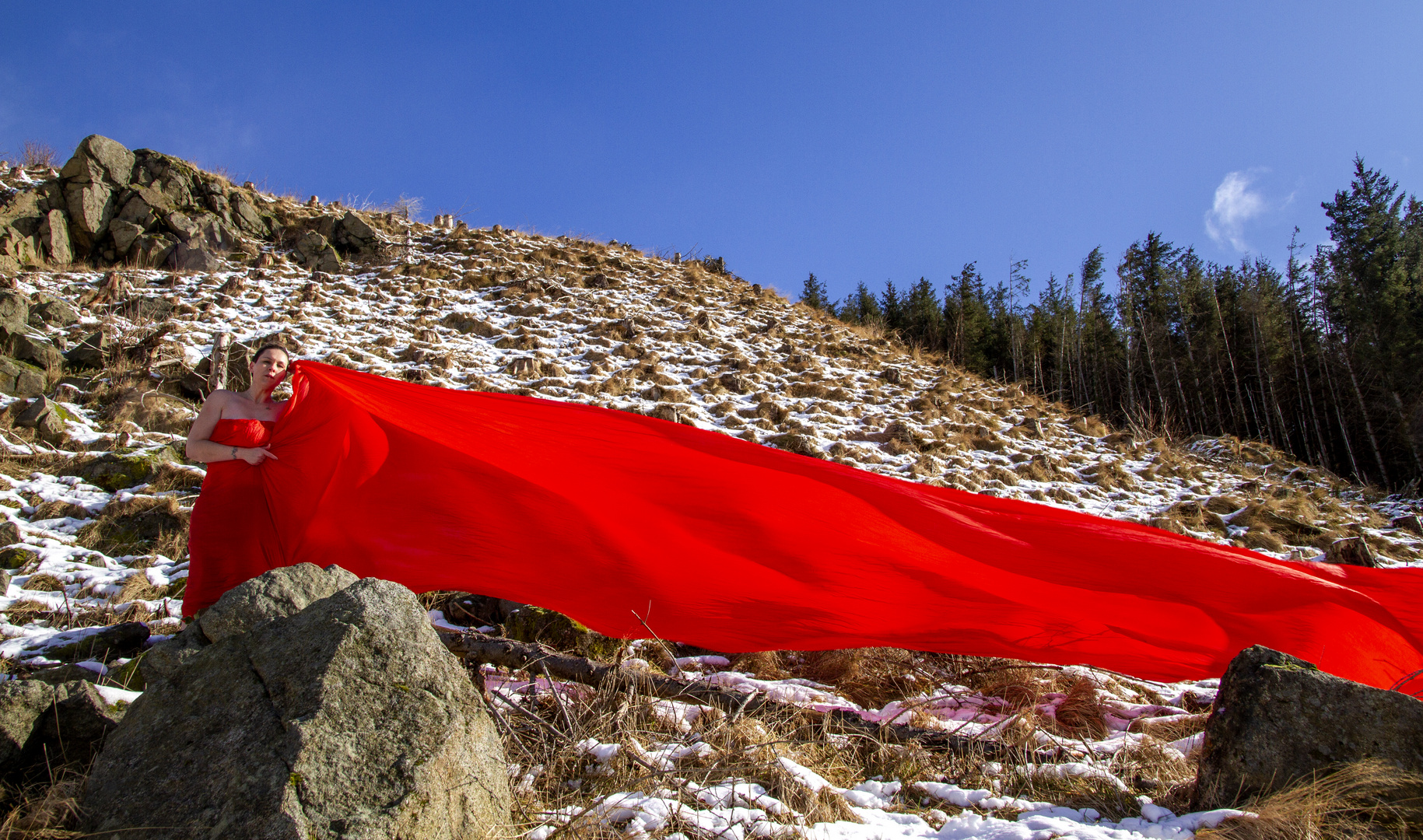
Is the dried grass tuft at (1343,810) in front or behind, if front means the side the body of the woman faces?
in front

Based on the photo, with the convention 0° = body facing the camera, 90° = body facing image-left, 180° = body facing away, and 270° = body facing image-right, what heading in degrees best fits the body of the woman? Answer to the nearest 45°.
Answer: approximately 315°

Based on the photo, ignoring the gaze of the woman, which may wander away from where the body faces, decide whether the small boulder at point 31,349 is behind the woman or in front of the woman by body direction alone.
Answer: behind

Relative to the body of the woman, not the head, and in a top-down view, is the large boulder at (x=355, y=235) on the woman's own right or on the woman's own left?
on the woman's own left

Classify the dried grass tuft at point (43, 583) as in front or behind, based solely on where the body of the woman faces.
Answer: behind

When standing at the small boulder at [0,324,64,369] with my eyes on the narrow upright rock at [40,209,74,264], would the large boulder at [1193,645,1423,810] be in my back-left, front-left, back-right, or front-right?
back-right

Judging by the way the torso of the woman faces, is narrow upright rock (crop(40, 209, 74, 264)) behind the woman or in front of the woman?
behind

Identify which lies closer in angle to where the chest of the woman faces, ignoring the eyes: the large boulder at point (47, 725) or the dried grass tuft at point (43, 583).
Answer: the large boulder

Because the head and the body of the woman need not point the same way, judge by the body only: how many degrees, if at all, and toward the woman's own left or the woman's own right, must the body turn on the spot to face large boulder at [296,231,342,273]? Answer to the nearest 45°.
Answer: approximately 135° to the woman's own left

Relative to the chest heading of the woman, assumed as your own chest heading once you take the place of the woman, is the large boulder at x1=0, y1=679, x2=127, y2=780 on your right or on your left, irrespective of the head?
on your right

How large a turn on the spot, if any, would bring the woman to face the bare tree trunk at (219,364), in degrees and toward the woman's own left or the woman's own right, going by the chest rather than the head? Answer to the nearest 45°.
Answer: approximately 135° to the woman's own left
